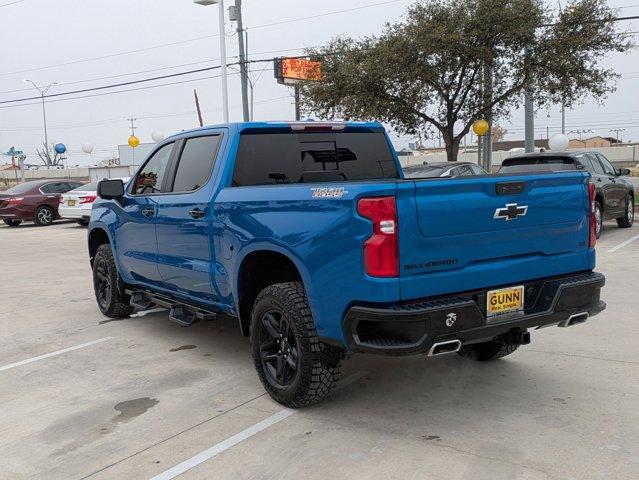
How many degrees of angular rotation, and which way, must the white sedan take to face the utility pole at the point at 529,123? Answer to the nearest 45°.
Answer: approximately 45° to its right

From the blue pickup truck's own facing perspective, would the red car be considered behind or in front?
in front

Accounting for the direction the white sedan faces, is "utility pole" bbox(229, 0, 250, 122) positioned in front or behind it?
in front

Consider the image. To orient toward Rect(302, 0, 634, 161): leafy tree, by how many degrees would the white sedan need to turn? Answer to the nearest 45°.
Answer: approximately 45° to its right

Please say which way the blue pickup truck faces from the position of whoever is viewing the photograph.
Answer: facing away from the viewer and to the left of the viewer

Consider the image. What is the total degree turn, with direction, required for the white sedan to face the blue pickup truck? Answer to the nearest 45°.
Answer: approximately 135° to its right

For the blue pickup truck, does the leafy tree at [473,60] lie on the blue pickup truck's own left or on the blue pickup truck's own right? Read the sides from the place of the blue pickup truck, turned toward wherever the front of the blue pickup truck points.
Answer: on the blue pickup truck's own right

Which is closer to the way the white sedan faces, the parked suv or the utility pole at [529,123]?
the utility pole

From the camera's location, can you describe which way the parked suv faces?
facing away from the viewer and to the right of the viewer

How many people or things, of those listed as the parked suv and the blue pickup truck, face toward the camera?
0

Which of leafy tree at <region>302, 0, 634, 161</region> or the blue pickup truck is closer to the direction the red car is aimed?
the leafy tree
